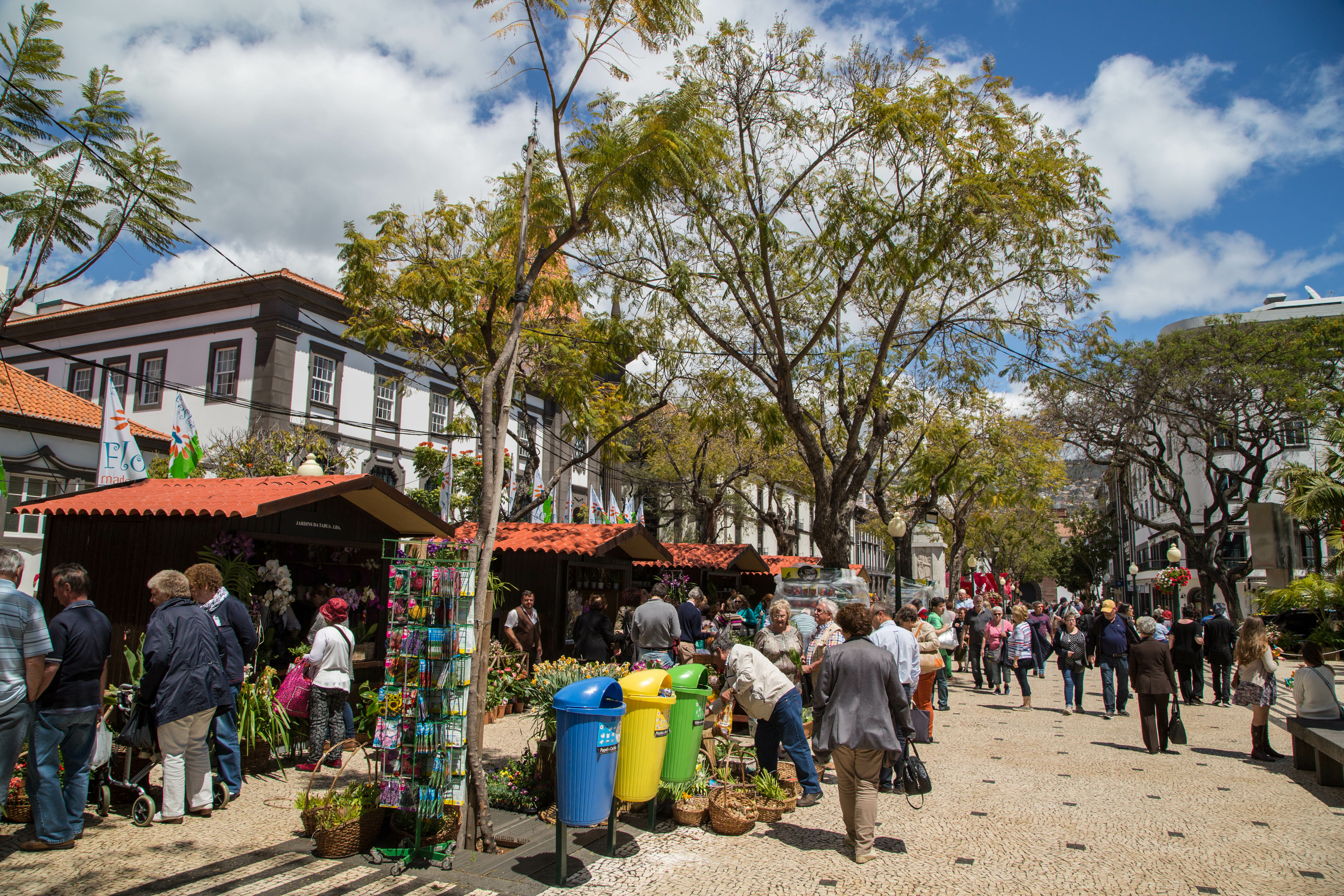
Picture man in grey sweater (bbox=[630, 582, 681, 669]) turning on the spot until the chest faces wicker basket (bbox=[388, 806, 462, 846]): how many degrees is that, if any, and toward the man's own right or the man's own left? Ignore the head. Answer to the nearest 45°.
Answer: approximately 180°

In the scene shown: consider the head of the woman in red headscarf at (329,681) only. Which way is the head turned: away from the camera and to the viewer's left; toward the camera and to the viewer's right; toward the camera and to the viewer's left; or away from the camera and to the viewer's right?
away from the camera and to the viewer's left

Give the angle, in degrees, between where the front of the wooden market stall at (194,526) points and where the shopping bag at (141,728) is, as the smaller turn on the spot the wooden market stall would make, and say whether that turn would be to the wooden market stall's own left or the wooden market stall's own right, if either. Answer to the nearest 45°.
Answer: approximately 45° to the wooden market stall's own right

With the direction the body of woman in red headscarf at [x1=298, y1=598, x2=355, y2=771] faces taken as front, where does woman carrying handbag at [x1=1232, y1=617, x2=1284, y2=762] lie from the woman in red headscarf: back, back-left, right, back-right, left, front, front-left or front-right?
back-right

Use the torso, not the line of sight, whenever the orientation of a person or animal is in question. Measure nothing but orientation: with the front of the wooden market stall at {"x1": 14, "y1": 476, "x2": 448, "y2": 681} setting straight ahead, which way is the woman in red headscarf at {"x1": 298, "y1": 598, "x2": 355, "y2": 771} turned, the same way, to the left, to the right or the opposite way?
the opposite way

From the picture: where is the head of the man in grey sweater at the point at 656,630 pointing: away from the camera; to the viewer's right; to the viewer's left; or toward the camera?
away from the camera

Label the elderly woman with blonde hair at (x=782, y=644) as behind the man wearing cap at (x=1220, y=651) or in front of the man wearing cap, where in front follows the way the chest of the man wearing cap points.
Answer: behind

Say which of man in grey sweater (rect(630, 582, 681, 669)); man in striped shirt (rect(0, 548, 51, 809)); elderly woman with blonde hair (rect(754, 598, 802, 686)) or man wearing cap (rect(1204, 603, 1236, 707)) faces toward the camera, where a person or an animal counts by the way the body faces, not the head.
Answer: the elderly woman with blonde hair

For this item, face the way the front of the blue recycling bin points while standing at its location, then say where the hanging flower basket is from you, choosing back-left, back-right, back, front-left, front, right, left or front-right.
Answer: left

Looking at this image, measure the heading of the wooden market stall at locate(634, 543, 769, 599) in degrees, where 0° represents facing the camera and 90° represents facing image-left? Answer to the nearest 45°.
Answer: approximately 315°
